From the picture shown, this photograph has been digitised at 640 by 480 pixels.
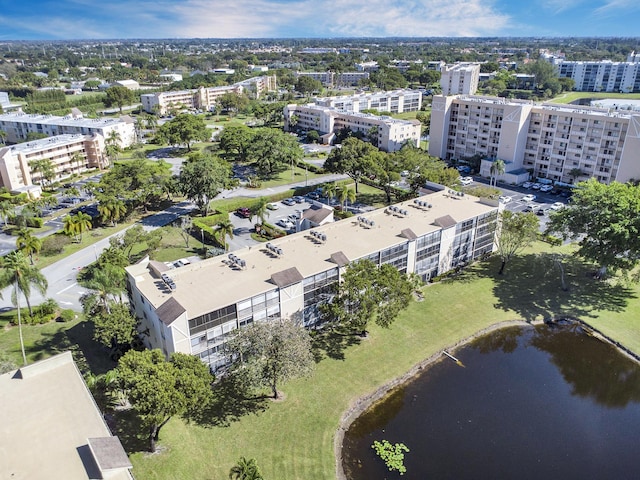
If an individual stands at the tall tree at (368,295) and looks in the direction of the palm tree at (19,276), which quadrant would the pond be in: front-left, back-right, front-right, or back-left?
back-left

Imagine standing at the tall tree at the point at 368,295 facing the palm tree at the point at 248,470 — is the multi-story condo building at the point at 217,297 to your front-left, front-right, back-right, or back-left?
front-right

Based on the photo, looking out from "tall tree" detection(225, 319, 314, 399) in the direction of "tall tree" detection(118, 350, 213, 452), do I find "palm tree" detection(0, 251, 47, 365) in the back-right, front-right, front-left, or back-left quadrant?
front-right
